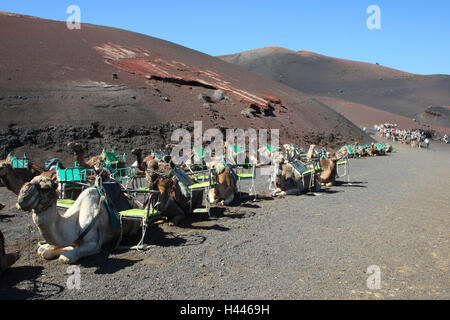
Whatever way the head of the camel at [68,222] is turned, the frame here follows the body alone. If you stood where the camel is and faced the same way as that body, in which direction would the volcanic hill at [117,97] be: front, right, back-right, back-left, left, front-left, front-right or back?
back-right

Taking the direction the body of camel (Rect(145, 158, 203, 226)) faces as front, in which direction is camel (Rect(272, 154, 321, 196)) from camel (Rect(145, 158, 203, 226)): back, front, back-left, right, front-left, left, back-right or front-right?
back

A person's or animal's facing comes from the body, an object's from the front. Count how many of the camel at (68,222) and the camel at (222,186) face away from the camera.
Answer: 0

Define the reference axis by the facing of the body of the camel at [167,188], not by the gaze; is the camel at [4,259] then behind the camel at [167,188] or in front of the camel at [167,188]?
in front

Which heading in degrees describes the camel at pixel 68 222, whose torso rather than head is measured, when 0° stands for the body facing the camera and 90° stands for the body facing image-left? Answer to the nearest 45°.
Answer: approximately 45°

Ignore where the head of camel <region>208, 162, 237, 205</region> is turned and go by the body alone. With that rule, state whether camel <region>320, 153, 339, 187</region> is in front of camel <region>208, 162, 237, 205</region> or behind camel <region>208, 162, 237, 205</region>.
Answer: behind

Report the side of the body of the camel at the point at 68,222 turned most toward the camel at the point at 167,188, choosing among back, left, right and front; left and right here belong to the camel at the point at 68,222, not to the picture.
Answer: back

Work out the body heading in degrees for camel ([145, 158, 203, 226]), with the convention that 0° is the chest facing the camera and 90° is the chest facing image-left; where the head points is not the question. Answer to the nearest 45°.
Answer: approximately 45°

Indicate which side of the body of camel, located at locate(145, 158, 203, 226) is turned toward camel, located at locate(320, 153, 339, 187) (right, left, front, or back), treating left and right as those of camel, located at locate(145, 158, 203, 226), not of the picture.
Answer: back

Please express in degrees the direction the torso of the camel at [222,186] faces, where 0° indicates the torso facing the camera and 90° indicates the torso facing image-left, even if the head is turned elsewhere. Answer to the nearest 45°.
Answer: approximately 45°
